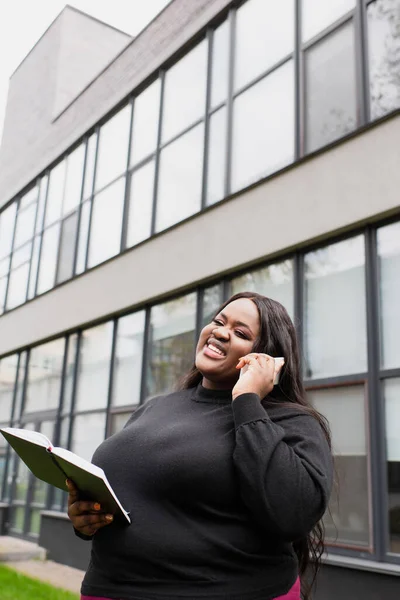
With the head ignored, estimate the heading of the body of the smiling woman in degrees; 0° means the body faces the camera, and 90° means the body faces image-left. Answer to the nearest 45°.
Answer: approximately 45°

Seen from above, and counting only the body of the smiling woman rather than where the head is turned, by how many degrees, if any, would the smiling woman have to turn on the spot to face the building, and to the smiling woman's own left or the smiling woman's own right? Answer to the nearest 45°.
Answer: approximately 135° to the smiling woman's own right

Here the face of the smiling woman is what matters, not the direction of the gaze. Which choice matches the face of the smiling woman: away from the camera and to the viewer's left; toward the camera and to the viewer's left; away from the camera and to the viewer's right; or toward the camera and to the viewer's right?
toward the camera and to the viewer's left
